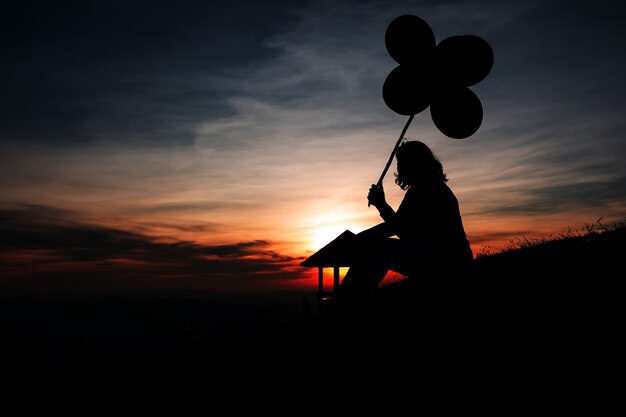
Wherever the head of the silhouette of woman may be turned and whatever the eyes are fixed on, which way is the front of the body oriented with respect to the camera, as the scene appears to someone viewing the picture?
to the viewer's left
